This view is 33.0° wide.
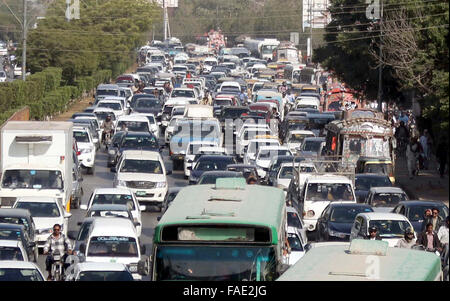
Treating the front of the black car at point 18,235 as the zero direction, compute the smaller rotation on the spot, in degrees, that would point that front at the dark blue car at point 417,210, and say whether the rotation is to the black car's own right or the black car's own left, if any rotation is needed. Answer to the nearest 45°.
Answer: approximately 90° to the black car's own left

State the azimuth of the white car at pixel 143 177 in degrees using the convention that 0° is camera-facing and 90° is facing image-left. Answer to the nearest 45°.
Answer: approximately 0°

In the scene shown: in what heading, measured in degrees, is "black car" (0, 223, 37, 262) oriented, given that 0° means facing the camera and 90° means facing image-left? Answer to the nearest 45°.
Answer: approximately 0°

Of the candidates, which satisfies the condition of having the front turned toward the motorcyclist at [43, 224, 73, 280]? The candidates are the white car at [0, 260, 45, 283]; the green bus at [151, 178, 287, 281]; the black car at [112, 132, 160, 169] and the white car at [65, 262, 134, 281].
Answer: the black car

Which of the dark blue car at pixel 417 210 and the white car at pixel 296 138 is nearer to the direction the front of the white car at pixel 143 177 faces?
the dark blue car

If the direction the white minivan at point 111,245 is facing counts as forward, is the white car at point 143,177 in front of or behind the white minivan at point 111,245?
behind

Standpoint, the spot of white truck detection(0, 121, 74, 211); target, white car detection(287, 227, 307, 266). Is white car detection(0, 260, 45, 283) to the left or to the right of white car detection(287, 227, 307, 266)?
right

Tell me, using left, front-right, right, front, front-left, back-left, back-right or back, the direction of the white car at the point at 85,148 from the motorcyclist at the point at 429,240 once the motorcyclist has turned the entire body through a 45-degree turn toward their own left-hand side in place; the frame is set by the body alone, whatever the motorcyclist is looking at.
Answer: back
